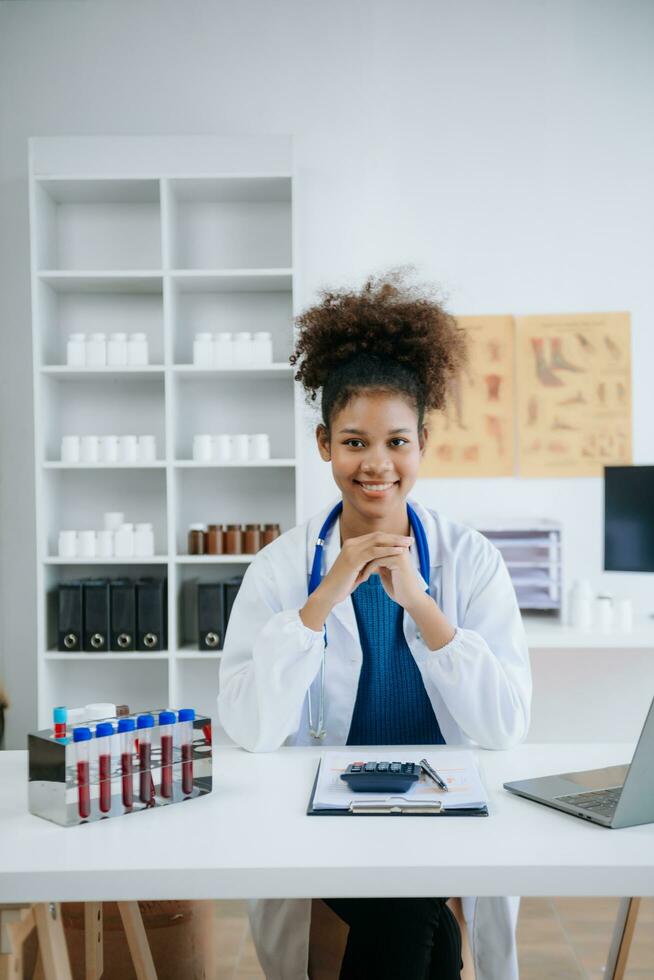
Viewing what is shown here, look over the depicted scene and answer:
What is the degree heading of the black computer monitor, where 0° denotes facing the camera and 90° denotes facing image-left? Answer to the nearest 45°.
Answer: approximately 0°

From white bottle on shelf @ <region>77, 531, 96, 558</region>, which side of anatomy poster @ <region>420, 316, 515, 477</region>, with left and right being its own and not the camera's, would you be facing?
right

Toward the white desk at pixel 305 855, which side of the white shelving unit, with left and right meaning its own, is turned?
front

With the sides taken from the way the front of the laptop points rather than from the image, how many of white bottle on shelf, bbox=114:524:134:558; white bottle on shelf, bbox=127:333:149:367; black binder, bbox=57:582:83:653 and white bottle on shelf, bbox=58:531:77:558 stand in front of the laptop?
4

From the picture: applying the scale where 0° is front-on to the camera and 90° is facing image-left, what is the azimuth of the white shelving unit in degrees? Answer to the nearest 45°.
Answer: approximately 0°

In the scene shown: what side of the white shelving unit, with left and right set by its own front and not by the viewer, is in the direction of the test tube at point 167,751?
front

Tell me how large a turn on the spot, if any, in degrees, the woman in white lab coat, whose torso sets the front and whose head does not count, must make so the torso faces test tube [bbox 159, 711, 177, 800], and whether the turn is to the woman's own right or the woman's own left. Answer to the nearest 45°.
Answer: approximately 45° to the woman's own right
